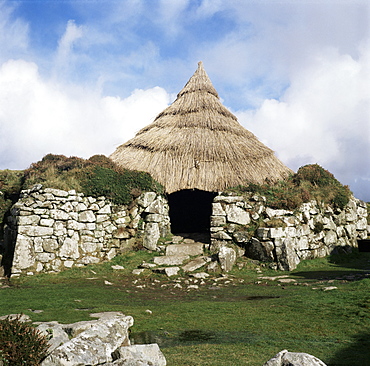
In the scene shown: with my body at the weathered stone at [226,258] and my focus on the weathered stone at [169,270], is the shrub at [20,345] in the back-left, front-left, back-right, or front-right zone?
front-left

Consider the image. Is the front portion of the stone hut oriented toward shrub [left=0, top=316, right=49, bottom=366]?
yes

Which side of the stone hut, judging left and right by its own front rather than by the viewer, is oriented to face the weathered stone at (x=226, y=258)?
front

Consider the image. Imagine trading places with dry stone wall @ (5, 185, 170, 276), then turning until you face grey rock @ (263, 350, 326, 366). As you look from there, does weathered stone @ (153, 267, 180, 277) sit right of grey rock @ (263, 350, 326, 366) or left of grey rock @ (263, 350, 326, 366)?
left

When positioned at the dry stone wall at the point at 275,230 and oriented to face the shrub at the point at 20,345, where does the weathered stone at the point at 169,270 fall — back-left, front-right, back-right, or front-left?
front-right

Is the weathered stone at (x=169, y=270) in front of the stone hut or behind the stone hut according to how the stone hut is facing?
in front

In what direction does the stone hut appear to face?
toward the camera

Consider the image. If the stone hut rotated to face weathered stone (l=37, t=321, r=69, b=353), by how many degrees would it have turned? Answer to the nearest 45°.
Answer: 0° — it already faces it

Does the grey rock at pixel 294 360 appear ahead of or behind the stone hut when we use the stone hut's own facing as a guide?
ahead

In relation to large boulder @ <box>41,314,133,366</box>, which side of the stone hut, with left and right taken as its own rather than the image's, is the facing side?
front
